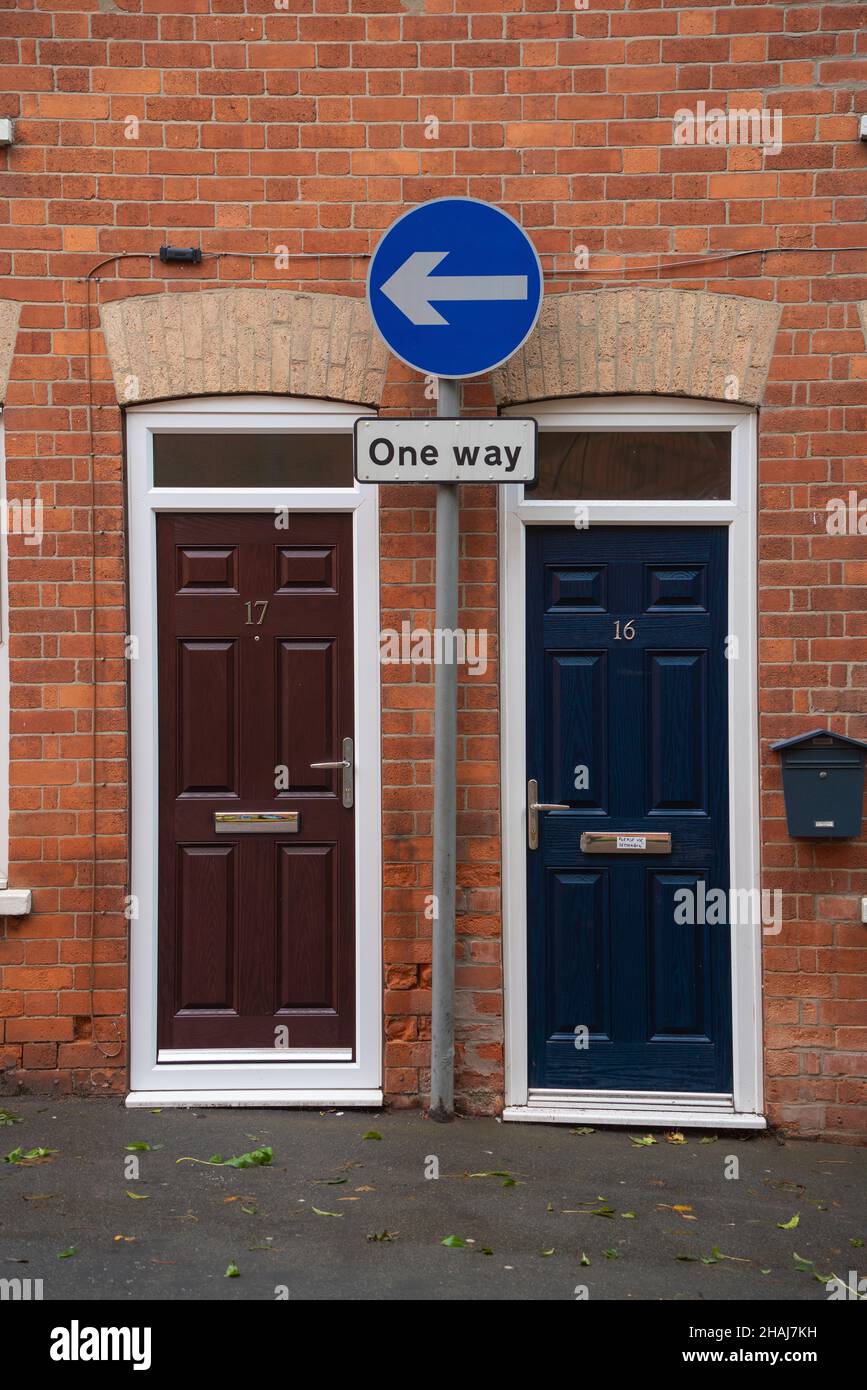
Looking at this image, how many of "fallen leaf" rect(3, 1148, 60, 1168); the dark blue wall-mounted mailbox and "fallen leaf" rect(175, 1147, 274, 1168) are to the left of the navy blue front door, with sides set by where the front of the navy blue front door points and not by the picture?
1

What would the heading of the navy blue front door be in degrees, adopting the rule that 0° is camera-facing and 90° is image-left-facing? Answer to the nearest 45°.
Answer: approximately 0°

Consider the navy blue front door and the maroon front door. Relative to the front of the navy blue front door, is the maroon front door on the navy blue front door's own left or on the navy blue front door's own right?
on the navy blue front door's own right

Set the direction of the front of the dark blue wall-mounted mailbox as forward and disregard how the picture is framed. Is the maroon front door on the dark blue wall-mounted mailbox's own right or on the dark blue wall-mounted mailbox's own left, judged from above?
on the dark blue wall-mounted mailbox's own right
